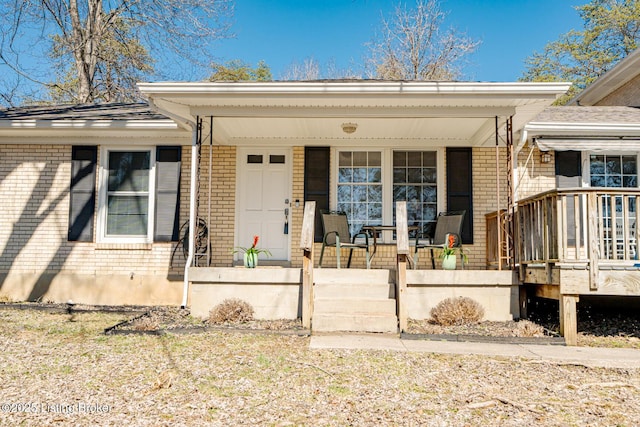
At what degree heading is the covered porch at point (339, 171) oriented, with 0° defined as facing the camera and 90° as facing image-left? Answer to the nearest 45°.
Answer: approximately 0°

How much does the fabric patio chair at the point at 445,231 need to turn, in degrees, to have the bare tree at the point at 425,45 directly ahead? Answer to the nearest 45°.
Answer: approximately 135° to its right

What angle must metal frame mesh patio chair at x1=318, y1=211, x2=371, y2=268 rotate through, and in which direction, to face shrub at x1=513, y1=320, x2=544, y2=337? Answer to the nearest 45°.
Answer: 0° — it already faces it

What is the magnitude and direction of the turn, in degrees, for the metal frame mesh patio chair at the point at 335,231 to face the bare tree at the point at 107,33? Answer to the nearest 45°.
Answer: approximately 180°

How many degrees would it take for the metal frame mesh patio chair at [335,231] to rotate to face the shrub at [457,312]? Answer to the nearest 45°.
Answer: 0° — it already faces it

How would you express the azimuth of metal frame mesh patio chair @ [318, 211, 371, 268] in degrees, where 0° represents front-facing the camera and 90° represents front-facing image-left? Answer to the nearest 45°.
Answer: approximately 315°

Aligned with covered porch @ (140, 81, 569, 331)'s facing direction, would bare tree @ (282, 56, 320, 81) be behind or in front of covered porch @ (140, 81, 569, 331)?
behind

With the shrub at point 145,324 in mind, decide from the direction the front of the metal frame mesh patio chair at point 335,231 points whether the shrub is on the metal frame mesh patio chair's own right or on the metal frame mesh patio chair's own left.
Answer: on the metal frame mesh patio chair's own right

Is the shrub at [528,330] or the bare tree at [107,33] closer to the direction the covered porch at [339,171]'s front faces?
the shrub

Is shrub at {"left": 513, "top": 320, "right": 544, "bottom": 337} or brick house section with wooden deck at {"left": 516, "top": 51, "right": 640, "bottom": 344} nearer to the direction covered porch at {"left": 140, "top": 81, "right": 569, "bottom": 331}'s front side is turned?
the shrub

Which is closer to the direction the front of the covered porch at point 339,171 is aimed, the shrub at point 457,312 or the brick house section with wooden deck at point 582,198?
the shrub
